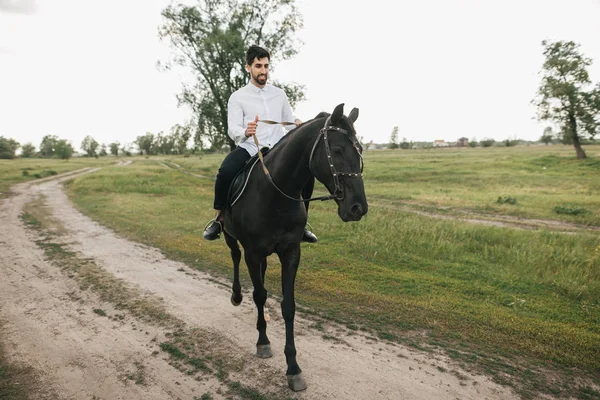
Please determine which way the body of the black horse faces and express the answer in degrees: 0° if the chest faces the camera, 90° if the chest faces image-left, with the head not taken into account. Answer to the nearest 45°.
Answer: approximately 315°

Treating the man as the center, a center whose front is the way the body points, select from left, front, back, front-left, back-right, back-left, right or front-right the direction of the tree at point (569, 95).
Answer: back-left

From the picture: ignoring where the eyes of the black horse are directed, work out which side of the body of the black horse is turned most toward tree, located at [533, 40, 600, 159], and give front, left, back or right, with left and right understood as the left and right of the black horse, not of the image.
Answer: left

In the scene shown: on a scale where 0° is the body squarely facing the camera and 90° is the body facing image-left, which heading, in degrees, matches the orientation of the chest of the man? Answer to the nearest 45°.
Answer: approximately 0°
